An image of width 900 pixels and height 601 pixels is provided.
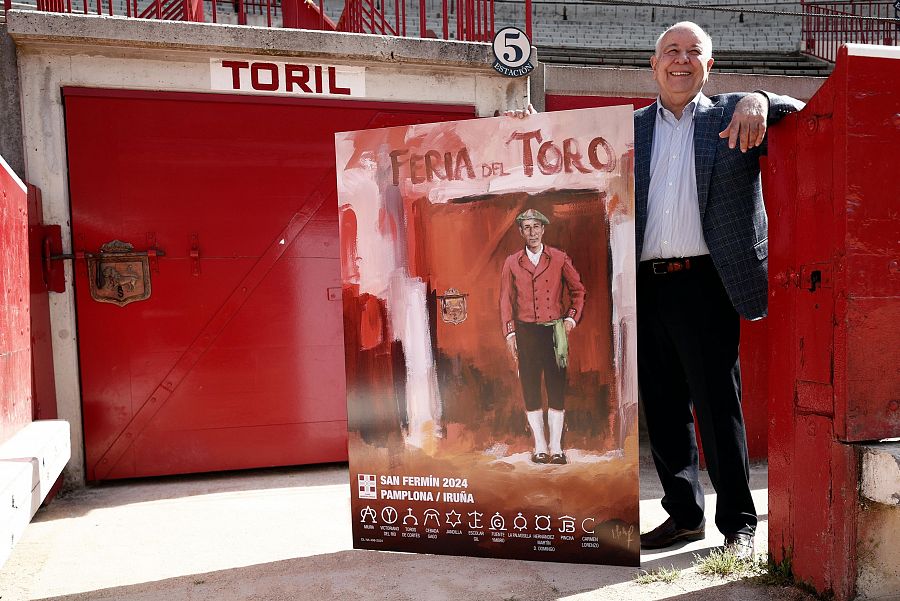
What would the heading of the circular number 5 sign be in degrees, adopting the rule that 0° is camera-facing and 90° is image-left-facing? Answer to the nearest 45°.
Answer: approximately 0°

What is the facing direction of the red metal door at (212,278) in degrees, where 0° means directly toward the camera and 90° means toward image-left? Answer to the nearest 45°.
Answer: approximately 0°

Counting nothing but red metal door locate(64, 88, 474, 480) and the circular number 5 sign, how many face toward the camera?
2

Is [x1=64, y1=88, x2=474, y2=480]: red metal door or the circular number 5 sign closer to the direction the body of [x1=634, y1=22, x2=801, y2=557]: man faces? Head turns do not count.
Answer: the red metal door
